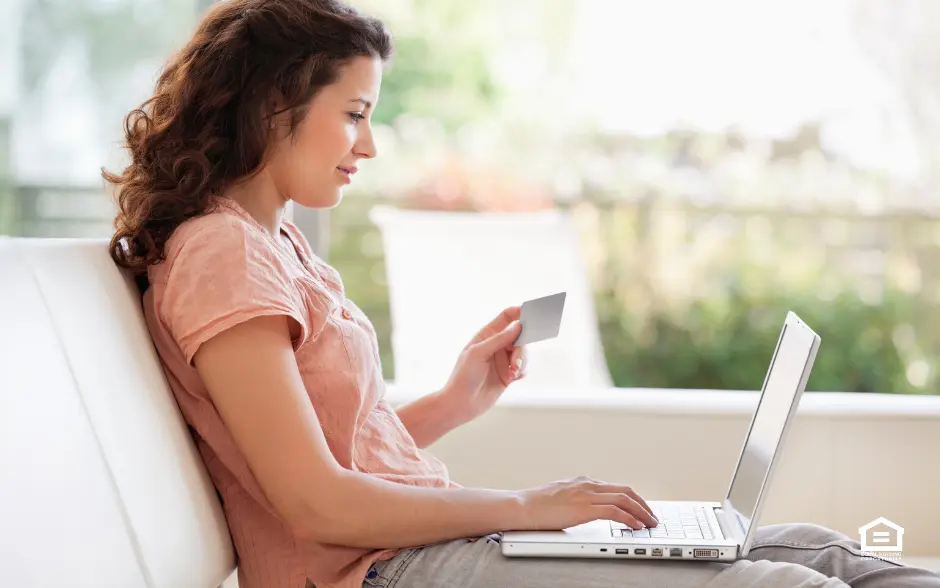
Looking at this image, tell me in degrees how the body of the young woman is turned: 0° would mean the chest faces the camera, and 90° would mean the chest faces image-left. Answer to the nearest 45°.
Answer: approximately 270°

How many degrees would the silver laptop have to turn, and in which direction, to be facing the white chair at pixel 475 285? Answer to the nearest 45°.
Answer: approximately 90° to its right

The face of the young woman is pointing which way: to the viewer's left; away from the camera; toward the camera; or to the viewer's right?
to the viewer's right

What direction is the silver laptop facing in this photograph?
to the viewer's left
